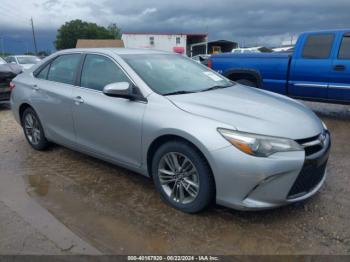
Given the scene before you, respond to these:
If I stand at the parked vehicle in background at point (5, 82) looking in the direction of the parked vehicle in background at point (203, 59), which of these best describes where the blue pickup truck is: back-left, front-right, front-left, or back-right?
front-right

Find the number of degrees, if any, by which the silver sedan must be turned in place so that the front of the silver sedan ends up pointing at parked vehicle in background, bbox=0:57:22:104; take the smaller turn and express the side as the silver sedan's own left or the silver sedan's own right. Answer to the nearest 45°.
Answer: approximately 180°

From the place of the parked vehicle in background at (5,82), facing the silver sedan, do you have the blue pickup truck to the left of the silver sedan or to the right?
left

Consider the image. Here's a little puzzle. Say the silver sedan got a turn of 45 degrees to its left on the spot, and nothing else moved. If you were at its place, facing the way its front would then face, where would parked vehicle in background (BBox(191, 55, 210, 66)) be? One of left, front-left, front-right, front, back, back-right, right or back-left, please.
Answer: left

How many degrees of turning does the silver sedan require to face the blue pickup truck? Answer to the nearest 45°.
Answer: approximately 90° to its left
